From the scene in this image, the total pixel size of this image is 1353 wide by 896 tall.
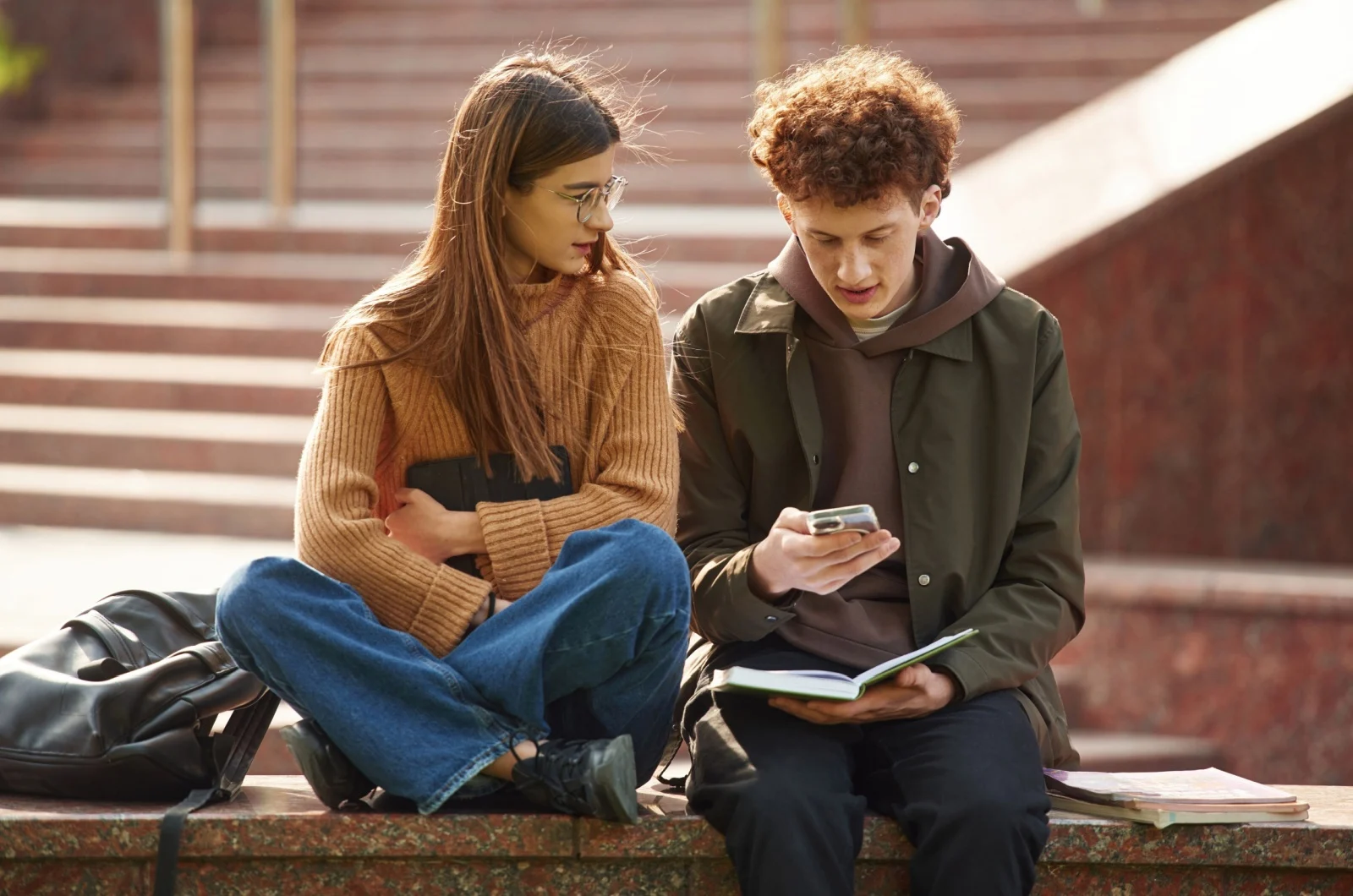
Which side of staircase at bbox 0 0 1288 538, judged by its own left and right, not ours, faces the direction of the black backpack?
front

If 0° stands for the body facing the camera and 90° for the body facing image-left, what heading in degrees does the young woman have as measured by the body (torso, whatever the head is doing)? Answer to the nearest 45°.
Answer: approximately 0°

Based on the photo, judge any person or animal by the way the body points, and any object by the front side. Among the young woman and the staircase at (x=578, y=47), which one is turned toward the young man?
the staircase

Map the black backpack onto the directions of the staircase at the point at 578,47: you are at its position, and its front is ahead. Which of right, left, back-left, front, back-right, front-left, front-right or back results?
front

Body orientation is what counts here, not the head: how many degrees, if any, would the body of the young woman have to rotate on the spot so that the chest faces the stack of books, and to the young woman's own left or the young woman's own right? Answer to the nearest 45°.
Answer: approximately 90° to the young woman's own left

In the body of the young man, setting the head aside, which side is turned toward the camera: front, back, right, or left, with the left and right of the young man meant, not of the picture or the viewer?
front

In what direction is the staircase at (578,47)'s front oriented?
toward the camera

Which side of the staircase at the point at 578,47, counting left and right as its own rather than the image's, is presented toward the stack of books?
front

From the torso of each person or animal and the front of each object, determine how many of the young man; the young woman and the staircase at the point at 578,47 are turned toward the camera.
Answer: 3

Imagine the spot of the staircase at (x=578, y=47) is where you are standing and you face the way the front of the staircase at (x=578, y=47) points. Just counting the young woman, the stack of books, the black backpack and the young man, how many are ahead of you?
4

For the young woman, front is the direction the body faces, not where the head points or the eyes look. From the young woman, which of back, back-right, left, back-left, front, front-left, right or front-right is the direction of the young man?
left

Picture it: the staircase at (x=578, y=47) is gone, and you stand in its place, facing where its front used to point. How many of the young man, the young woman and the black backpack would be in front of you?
3

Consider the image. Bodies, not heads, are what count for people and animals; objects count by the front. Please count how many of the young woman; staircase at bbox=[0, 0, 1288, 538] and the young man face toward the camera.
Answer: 3

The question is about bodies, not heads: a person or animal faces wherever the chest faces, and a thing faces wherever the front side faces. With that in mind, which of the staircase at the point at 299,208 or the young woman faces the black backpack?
the staircase
